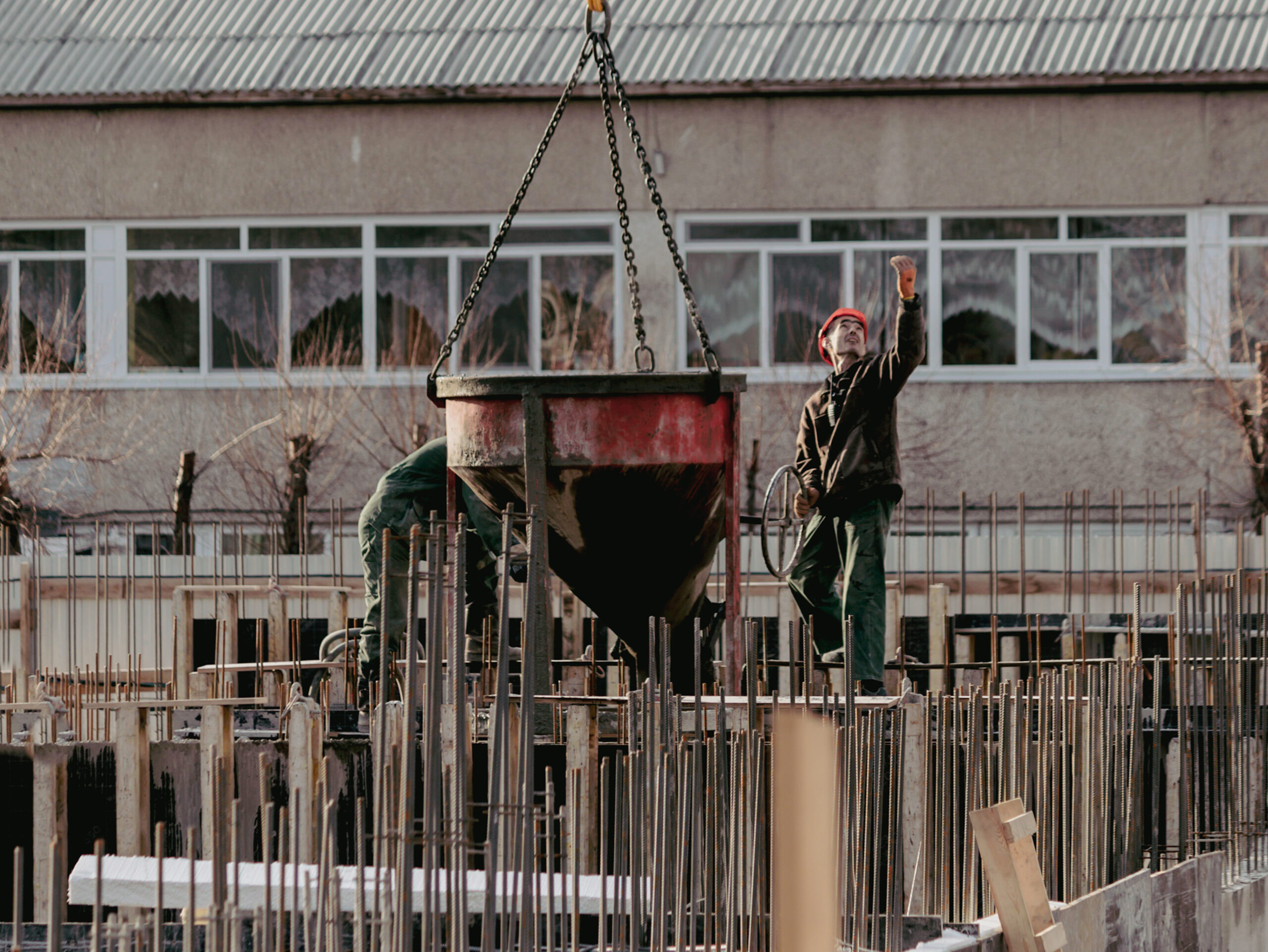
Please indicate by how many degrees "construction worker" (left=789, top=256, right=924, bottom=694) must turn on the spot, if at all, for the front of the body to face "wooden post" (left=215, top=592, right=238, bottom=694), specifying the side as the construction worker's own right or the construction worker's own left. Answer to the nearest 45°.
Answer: approximately 90° to the construction worker's own right

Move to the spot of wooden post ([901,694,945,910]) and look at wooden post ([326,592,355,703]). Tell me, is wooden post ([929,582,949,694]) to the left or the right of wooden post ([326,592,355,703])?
right

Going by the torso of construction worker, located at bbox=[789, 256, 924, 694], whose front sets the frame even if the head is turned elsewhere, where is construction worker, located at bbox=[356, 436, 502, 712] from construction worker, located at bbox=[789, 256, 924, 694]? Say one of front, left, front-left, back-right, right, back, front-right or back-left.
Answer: front-right

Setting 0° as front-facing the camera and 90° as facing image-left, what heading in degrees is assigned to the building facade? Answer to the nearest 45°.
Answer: approximately 0°

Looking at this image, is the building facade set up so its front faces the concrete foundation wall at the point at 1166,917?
yes

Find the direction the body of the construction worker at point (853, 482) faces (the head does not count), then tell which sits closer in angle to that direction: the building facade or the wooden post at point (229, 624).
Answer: the wooden post

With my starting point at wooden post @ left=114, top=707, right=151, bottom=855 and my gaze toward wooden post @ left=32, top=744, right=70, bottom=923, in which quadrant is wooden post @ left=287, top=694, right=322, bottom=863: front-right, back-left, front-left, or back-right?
back-left

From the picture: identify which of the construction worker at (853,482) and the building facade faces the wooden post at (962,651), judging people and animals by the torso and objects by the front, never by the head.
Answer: the building facade

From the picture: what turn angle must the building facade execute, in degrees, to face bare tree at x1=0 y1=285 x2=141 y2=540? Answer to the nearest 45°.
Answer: approximately 90° to its right

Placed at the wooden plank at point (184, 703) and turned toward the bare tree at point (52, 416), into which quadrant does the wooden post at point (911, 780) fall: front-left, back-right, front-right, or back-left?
back-right

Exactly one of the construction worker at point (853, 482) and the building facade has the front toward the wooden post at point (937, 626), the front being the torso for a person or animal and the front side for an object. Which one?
the building facade
